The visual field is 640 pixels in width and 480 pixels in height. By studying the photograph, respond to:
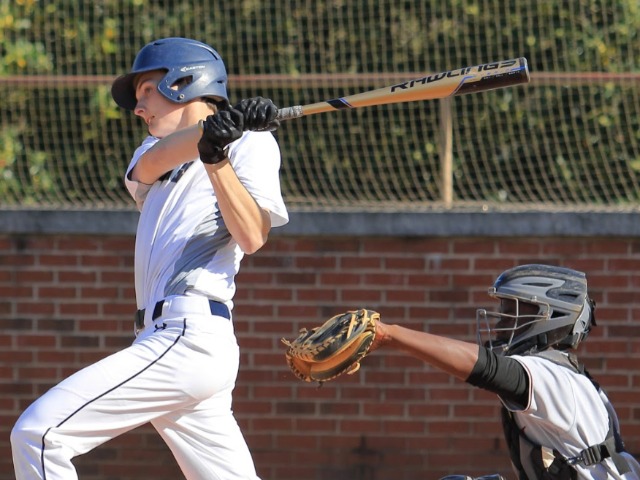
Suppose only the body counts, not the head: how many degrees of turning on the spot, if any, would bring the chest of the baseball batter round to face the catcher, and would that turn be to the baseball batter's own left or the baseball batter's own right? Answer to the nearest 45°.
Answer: approximately 180°

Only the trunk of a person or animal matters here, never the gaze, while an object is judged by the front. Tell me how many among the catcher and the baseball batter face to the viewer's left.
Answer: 2

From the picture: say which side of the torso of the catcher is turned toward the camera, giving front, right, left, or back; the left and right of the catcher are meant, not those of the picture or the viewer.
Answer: left

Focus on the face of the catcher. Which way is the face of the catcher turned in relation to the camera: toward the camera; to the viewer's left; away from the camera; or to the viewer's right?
to the viewer's left

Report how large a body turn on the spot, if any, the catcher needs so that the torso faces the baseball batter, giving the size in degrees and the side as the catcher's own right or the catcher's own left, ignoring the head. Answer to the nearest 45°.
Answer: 0° — they already face them

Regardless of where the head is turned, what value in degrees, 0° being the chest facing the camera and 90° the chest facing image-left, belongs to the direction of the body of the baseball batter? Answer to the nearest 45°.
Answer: approximately 90°

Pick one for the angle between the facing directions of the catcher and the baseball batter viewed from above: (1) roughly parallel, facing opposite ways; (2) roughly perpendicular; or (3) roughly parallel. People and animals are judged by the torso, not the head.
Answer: roughly parallel

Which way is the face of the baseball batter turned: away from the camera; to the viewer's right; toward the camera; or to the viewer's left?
to the viewer's left
